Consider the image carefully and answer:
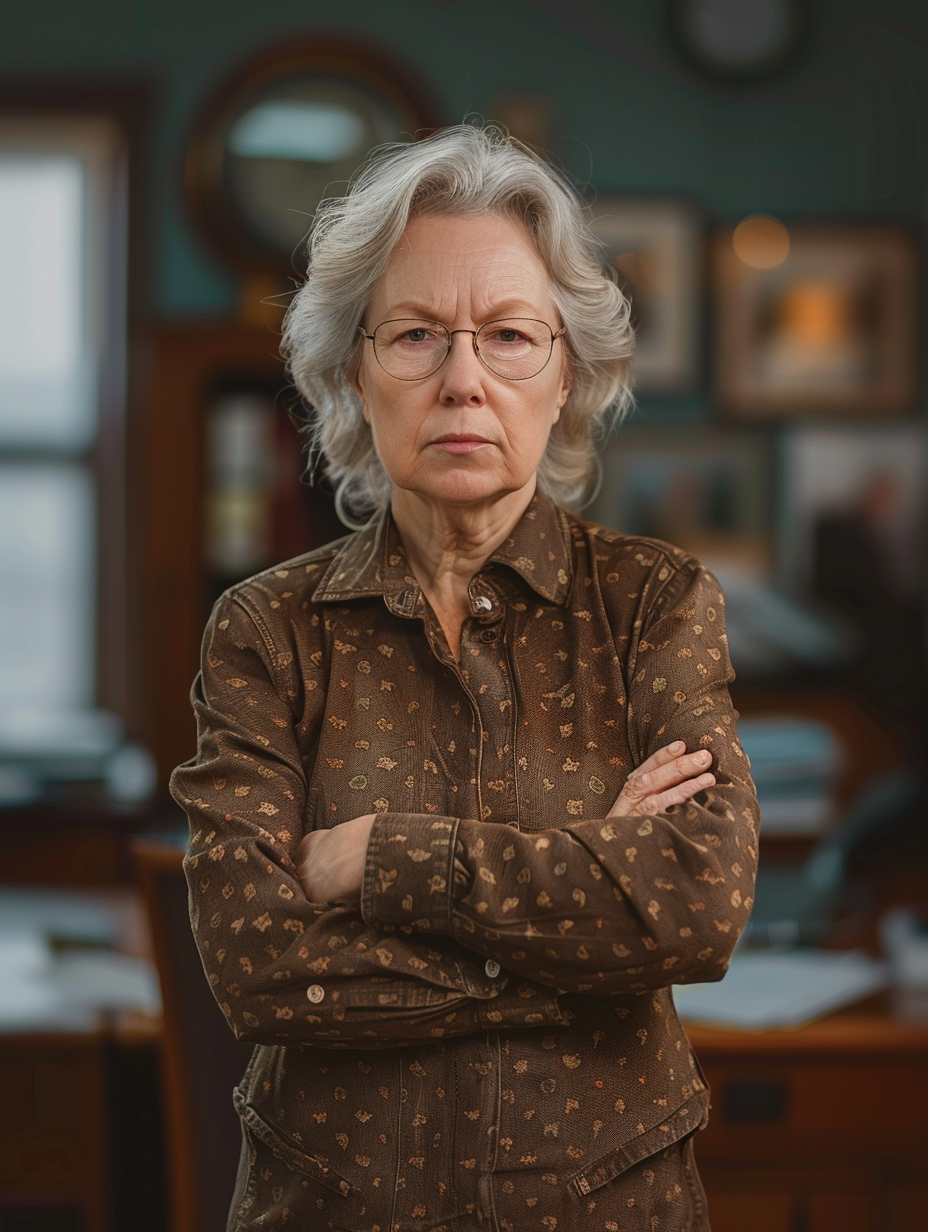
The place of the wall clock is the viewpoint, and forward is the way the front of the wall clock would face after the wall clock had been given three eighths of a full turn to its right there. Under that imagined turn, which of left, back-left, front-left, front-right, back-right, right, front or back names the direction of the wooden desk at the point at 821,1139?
back-left

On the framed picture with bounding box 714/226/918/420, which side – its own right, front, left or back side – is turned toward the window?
right

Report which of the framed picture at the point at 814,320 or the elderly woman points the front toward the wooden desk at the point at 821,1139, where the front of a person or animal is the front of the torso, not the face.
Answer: the framed picture

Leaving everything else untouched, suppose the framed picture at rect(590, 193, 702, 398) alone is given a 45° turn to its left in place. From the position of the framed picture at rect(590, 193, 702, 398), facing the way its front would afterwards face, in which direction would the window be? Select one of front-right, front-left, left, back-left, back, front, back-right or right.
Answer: back-right

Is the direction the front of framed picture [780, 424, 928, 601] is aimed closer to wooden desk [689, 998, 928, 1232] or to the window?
the wooden desk

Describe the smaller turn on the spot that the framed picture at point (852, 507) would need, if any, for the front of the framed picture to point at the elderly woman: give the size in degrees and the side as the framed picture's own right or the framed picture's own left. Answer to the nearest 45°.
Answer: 0° — it already faces them

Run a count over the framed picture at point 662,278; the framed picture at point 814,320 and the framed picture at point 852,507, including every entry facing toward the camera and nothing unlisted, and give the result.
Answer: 3
